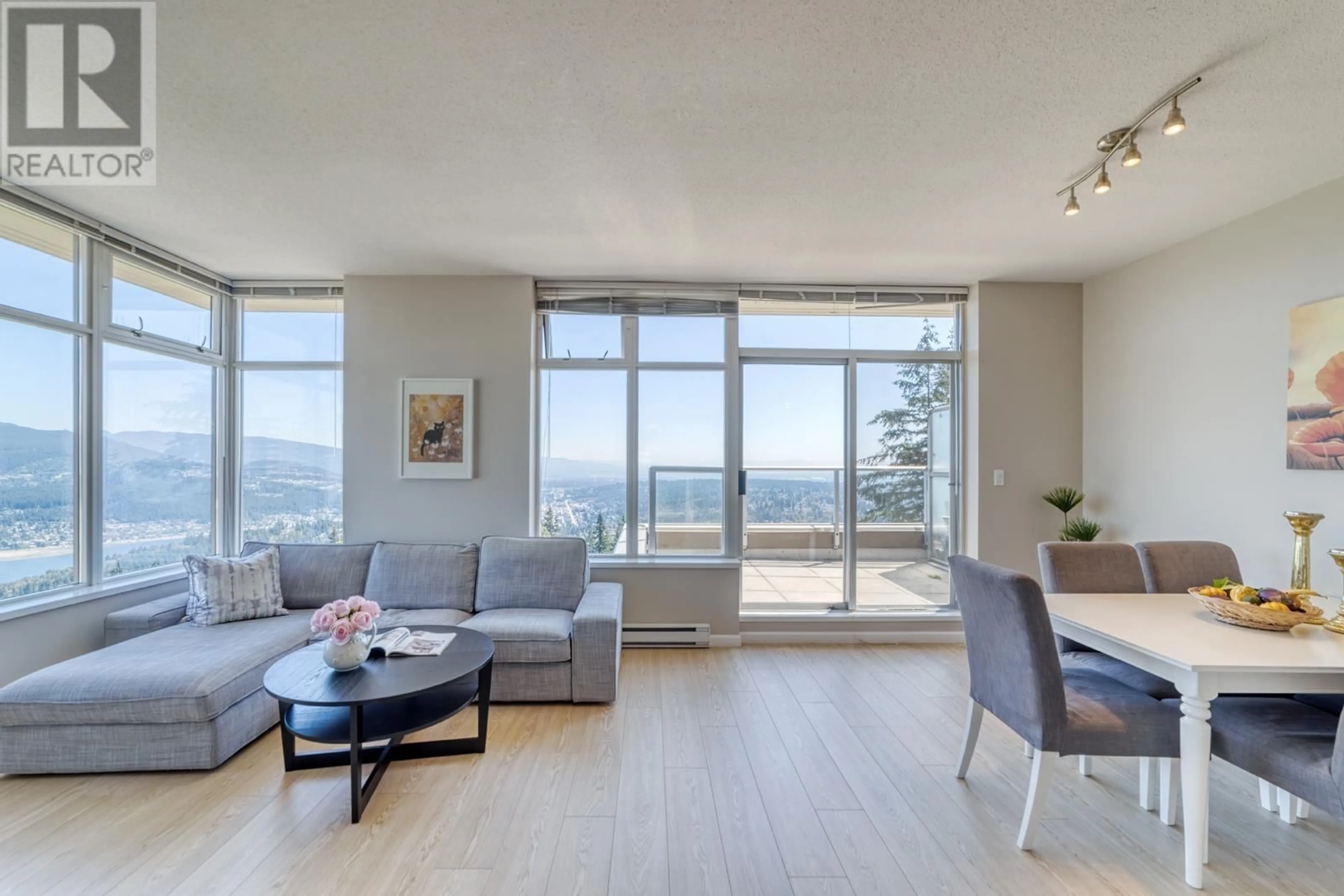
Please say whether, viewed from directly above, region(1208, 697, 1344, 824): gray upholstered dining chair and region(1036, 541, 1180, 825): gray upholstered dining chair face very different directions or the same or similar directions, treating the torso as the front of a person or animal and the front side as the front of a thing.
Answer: very different directions

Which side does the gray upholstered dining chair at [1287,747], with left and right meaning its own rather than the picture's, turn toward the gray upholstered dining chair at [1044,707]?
left

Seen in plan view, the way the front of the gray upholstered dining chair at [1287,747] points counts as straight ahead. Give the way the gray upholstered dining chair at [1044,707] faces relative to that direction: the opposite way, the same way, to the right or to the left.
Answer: to the right

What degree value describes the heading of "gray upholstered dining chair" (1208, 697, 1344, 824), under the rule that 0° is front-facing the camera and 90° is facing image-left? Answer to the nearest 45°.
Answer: approximately 135°

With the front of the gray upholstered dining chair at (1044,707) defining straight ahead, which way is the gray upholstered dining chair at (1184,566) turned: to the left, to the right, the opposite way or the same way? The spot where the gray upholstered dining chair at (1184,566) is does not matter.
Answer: to the right

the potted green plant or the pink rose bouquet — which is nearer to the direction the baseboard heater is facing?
the pink rose bouquet

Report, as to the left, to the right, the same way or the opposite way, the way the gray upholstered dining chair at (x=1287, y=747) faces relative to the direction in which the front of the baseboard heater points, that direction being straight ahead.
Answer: the opposite way

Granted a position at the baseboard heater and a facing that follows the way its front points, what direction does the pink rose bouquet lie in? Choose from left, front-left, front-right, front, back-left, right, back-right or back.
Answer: front-right

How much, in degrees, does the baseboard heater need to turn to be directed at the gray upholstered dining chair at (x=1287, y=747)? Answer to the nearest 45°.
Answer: approximately 45° to its left

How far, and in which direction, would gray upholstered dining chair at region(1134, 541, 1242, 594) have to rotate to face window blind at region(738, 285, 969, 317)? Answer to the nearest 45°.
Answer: approximately 135° to its right

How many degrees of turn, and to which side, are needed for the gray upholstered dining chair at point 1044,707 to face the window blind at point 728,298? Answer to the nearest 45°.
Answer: approximately 90° to its left

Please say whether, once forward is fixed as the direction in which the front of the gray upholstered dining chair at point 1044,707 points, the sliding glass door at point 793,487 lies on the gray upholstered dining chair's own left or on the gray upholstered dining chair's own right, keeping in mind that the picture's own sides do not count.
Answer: on the gray upholstered dining chair's own left

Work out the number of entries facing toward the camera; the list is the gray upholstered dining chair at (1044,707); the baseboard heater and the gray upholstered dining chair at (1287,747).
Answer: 1

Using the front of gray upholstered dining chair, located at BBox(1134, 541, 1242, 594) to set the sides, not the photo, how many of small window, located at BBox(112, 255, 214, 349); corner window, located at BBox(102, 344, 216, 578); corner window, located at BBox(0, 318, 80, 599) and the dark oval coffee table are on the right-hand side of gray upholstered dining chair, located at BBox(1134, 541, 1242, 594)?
4

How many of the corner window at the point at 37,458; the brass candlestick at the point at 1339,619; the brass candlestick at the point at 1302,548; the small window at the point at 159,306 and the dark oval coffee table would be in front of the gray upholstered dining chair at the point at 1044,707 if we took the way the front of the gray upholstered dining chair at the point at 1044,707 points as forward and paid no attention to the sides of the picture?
2
